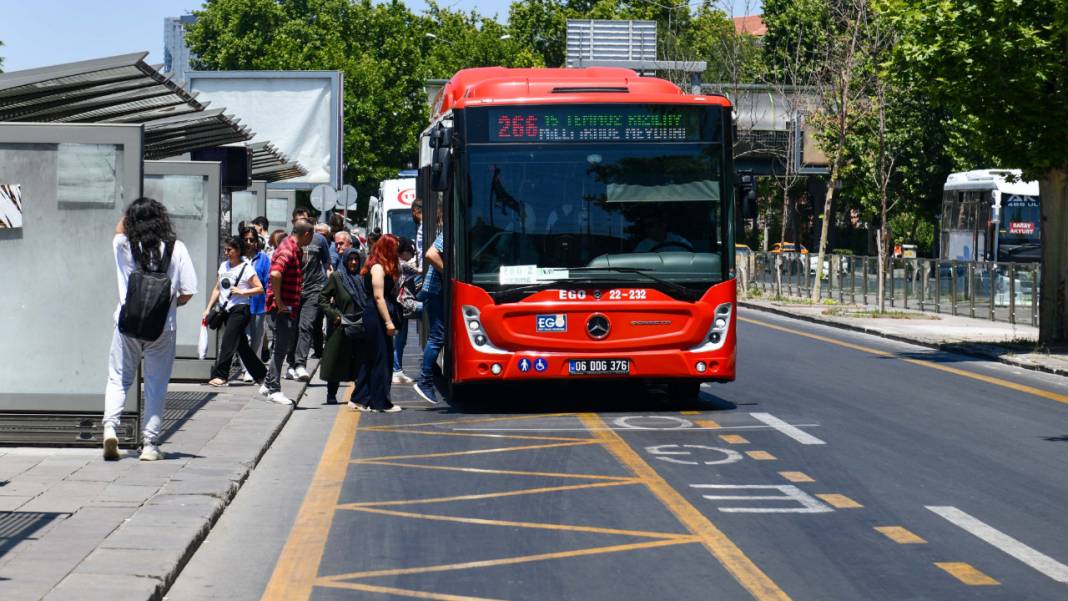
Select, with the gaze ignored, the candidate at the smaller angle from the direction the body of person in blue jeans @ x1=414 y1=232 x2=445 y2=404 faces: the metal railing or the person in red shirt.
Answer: the metal railing

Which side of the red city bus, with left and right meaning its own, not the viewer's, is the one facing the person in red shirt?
right

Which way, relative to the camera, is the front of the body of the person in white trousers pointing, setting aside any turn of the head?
away from the camera

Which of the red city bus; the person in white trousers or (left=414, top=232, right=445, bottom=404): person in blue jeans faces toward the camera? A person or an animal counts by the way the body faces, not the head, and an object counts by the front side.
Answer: the red city bus

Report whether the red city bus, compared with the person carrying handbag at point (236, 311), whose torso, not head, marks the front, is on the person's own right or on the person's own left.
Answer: on the person's own left

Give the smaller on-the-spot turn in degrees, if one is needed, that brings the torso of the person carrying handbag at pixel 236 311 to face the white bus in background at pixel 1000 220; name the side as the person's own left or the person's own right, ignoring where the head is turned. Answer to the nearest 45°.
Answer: approximately 180°

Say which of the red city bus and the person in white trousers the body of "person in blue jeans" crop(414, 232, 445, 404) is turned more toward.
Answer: the red city bus

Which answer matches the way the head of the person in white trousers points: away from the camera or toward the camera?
away from the camera

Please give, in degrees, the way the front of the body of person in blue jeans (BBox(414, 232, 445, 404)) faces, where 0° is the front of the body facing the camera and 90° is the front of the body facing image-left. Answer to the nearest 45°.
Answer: approximately 270°

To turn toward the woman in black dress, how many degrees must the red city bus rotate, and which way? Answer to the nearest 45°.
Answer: approximately 90° to its right
